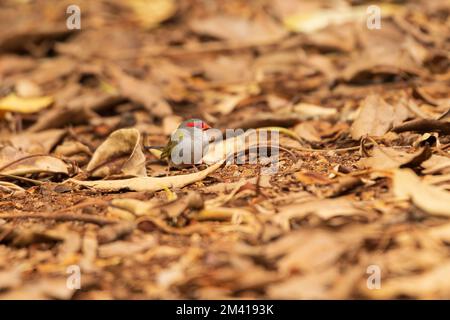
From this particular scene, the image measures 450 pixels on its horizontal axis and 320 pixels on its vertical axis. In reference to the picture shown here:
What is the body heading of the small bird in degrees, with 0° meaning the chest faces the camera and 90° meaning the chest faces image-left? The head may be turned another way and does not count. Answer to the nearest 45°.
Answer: approximately 270°

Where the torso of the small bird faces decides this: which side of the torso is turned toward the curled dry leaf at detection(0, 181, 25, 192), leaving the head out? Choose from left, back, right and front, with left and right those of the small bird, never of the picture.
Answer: back

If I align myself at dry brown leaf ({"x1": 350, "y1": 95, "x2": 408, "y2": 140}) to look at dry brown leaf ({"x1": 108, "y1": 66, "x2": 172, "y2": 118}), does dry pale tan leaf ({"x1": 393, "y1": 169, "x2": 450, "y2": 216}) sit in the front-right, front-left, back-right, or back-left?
back-left

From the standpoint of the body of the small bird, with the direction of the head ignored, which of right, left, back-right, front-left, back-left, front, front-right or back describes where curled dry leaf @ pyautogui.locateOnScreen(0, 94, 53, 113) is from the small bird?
back-left

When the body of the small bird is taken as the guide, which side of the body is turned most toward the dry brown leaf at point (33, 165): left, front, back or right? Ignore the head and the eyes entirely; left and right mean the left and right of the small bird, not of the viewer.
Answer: back

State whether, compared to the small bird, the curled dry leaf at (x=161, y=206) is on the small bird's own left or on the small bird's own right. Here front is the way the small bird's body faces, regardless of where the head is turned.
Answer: on the small bird's own right

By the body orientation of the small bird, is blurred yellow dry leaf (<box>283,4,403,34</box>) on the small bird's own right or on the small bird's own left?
on the small bird's own left

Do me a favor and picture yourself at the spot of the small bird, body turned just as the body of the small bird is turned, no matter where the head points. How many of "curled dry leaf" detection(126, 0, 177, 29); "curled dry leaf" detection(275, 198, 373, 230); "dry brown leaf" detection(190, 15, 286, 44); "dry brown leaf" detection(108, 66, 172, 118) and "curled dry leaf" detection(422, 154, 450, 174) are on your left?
3

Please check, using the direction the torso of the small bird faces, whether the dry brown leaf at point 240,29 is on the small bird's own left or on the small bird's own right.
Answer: on the small bird's own left

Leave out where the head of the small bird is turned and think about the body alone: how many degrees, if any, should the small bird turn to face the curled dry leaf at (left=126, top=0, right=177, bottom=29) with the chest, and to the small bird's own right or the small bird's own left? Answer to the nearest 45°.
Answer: approximately 90° to the small bird's own left
